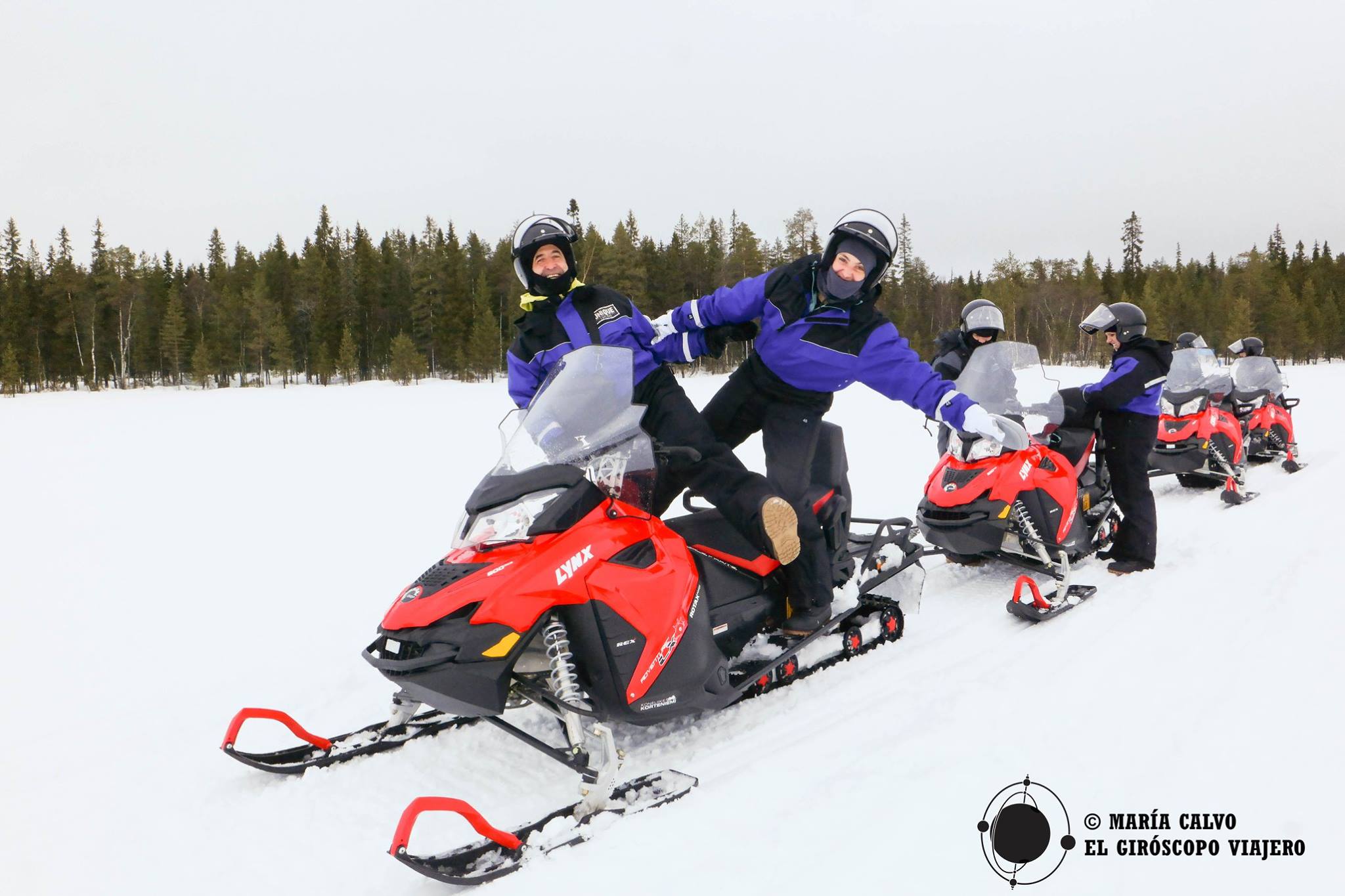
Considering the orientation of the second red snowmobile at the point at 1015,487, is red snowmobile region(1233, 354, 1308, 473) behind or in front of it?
behind

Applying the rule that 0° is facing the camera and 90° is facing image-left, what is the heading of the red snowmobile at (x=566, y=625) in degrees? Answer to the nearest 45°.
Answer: approximately 45°

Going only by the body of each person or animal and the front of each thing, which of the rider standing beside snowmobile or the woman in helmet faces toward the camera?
the woman in helmet

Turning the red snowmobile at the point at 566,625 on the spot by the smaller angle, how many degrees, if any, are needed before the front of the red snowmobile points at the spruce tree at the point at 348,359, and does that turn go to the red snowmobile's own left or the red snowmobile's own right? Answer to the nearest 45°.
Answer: approximately 135° to the red snowmobile's own right

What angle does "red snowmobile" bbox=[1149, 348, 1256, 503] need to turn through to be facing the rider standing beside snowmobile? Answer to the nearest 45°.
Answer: approximately 45° to its left

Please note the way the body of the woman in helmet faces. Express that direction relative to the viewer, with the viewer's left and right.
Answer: facing the viewer

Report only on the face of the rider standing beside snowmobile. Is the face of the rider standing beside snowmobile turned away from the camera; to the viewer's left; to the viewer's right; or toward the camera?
to the viewer's left

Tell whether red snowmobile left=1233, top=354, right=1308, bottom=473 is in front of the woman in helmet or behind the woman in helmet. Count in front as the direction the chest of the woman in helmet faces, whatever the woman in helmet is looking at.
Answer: behind

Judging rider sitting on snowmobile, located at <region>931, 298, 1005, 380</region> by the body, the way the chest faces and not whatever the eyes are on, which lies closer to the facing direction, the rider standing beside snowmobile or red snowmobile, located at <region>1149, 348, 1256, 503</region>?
the rider standing beside snowmobile

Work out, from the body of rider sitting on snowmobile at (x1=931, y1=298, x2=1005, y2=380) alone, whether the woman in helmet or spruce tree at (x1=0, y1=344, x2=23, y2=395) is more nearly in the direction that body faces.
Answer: the woman in helmet

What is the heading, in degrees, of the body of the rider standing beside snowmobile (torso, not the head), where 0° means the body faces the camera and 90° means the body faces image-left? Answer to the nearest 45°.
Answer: approximately 90°

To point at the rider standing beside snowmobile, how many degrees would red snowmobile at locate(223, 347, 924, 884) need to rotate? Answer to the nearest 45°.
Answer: approximately 180°

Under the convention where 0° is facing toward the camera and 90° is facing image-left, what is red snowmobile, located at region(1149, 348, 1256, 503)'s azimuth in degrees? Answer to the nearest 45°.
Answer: approximately 45°
